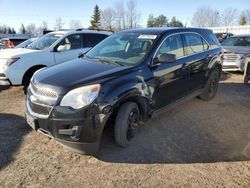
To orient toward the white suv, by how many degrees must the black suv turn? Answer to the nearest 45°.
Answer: approximately 90° to its right

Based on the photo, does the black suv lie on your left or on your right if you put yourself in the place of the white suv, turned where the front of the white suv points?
on your left

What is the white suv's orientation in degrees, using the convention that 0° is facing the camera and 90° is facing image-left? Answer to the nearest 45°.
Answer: approximately 45°

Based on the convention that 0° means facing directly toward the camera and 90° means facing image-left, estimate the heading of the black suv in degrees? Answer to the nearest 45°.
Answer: approximately 45°

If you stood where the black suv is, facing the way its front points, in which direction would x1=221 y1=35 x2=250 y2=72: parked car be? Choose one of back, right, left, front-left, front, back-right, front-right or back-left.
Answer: back

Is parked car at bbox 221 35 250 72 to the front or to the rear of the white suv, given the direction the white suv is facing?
to the rear
